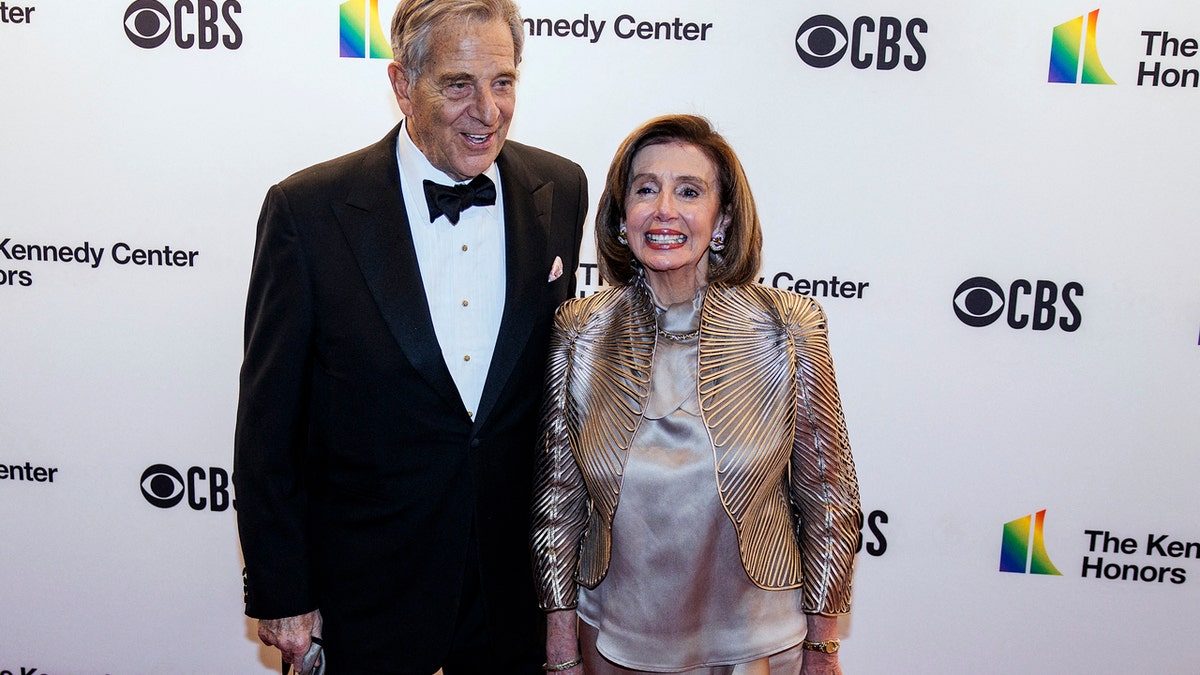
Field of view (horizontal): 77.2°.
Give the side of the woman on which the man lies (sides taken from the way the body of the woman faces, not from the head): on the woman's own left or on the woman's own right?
on the woman's own right

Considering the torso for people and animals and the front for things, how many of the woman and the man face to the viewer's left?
0

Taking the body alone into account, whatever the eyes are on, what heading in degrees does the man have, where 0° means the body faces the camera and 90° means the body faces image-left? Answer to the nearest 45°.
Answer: approximately 315°

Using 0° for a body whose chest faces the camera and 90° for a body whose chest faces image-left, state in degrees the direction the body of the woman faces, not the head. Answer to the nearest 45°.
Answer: approximately 0°
